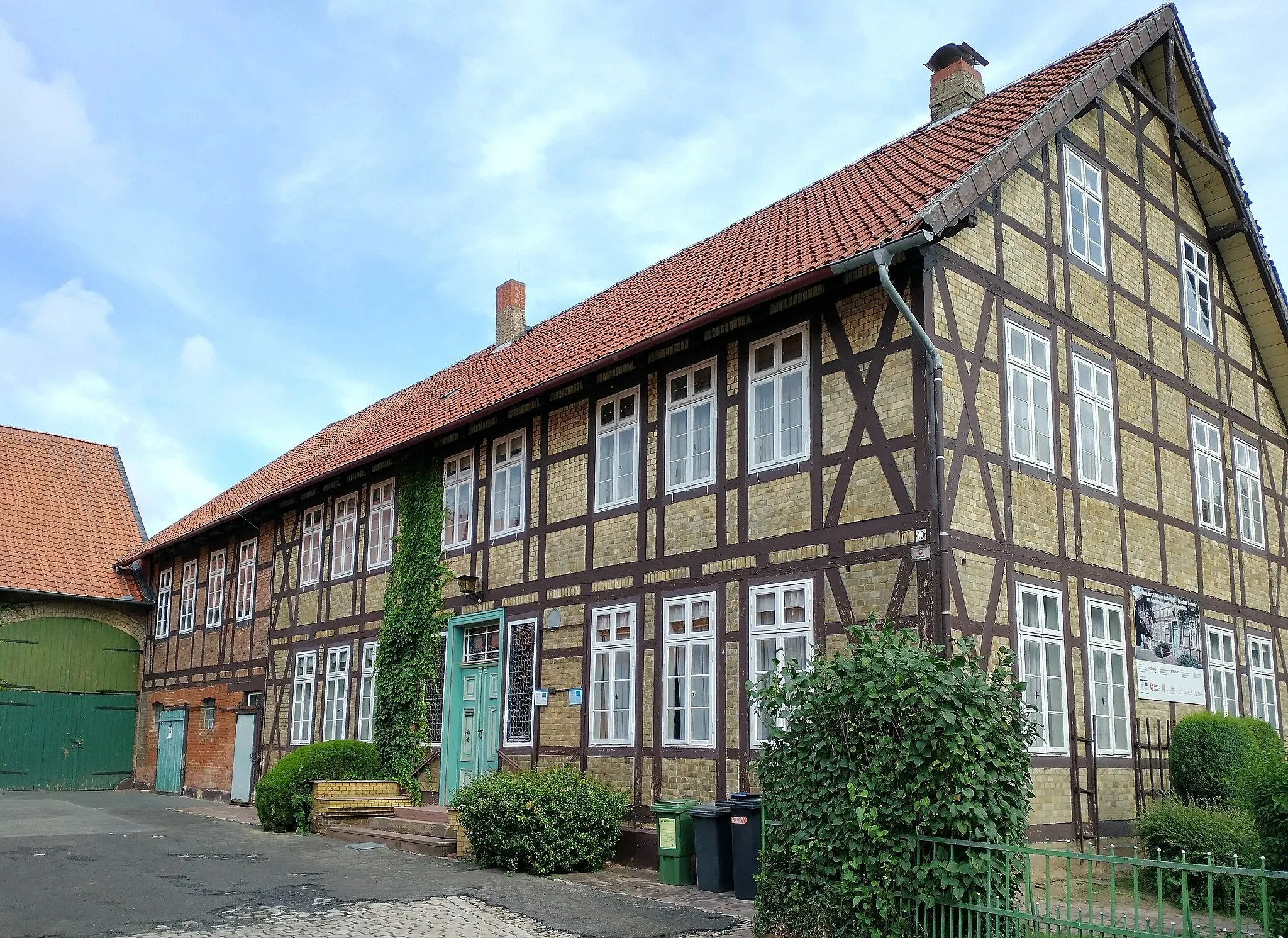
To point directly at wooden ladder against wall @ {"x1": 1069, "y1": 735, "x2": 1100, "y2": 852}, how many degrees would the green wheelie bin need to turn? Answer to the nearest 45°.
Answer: approximately 135° to its left

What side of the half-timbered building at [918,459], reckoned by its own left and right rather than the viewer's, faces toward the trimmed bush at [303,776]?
right

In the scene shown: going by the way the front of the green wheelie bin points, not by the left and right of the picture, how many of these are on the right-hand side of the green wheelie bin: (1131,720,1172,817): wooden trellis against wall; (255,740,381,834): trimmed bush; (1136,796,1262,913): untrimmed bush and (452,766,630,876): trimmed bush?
2

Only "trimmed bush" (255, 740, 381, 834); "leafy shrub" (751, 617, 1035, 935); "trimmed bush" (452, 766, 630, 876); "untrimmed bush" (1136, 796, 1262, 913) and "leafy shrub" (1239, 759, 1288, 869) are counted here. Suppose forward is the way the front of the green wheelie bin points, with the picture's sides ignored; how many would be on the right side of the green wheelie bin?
2

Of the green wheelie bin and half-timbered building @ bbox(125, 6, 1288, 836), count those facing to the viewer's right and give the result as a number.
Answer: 0

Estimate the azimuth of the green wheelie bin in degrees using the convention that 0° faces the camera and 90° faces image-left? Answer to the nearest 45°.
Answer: approximately 45°

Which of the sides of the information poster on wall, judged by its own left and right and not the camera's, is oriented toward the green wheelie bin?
right

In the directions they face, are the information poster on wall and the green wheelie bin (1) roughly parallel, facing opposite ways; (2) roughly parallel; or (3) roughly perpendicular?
roughly perpendicular

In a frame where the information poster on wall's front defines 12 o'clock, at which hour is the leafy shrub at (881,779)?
The leafy shrub is roughly at 2 o'clock from the information poster on wall.

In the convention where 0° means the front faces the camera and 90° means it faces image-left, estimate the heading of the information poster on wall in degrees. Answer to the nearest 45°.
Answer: approximately 315°

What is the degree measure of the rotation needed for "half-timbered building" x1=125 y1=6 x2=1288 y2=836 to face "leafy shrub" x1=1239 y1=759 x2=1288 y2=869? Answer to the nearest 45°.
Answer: approximately 45° to its left

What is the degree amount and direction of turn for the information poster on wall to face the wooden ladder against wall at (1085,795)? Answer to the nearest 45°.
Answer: approximately 45° to its right

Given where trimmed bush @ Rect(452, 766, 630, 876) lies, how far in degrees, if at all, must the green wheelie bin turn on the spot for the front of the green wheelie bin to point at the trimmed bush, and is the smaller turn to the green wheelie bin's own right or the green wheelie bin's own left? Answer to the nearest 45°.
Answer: approximately 90° to the green wheelie bin's own right

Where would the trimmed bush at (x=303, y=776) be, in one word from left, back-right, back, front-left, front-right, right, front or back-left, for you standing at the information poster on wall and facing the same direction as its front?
back-right

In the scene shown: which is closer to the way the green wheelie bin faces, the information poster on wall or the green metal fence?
the green metal fence
